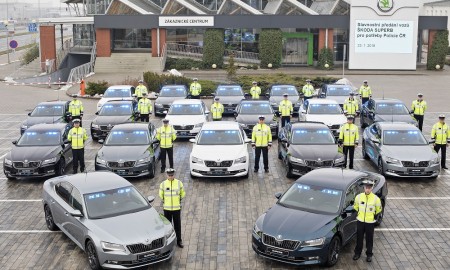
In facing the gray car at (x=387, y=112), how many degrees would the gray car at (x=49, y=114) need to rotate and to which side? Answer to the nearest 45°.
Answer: approximately 135° to its left

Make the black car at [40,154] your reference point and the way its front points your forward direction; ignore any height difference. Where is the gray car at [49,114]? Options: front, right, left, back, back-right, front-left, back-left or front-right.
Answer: back-right

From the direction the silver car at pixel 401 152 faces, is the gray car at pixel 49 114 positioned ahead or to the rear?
to the rear

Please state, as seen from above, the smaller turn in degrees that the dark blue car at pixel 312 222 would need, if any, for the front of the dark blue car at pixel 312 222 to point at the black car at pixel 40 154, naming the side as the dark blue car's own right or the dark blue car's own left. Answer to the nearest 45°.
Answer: approximately 90° to the dark blue car's own right

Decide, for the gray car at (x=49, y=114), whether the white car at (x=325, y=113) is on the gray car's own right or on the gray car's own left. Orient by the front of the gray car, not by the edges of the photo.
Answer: on the gray car's own left

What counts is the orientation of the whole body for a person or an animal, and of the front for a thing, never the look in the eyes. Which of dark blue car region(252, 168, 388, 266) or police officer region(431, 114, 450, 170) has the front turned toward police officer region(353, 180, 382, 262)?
police officer region(431, 114, 450, 170)
